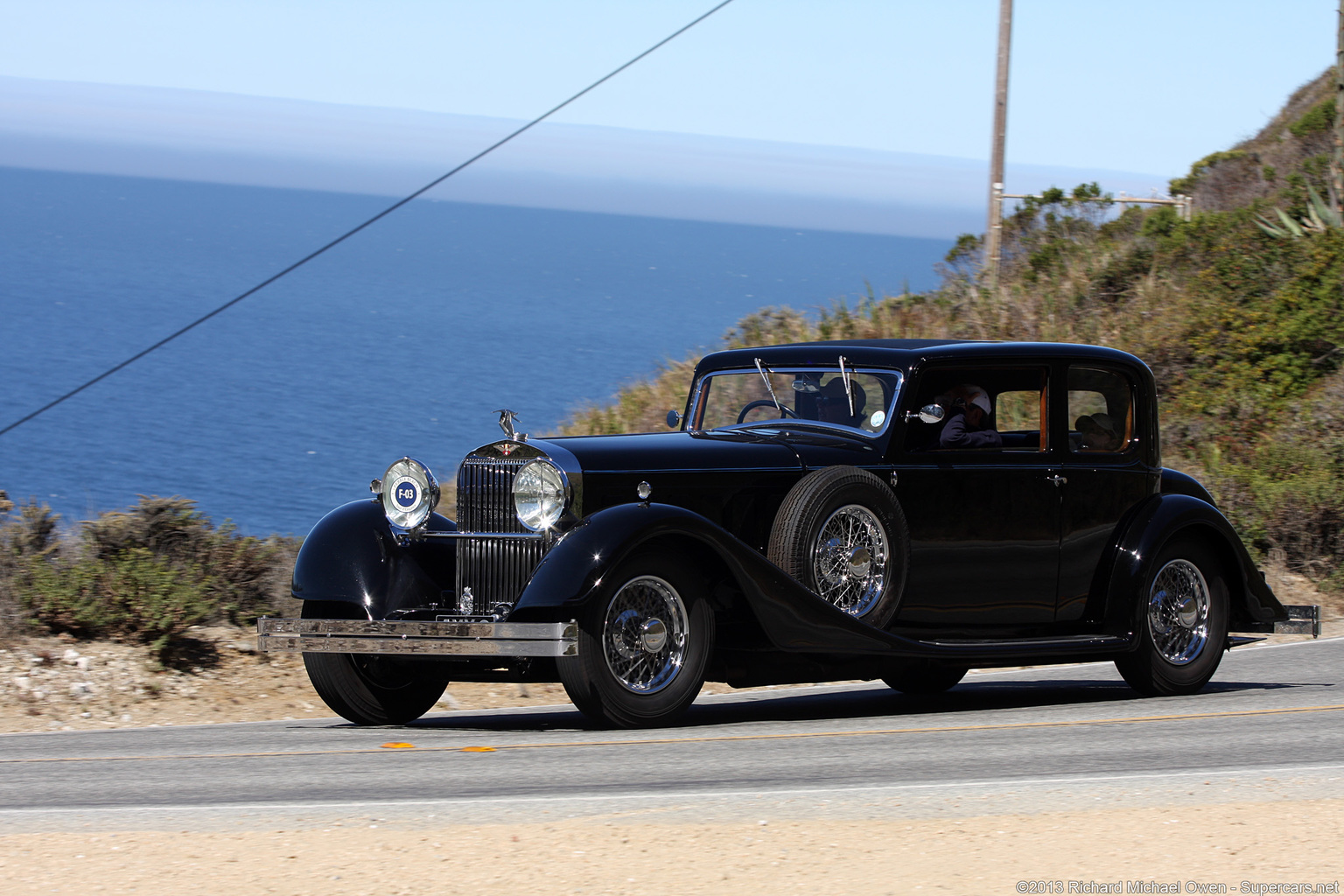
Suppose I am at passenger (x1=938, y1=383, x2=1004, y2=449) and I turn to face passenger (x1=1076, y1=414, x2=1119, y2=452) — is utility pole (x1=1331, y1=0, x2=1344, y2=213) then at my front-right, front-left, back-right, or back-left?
front-left

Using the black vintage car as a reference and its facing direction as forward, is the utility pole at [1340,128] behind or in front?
behind

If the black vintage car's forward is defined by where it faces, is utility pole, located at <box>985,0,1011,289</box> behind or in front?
behind

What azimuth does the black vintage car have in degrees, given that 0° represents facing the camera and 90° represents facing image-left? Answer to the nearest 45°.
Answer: approximately 45°

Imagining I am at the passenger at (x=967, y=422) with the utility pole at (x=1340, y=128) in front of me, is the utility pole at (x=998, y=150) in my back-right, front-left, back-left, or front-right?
front-left
